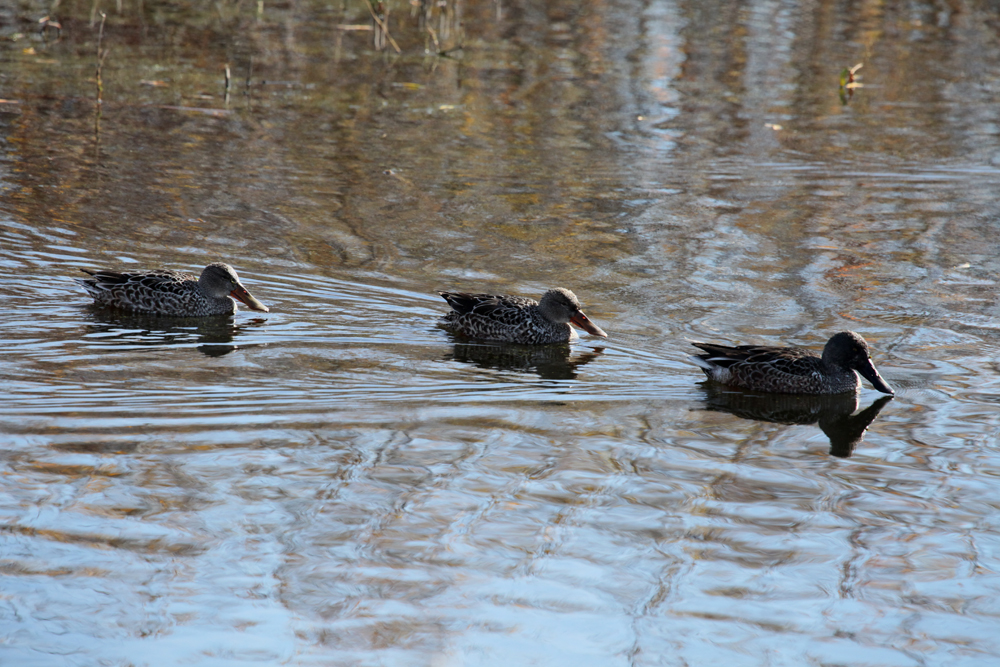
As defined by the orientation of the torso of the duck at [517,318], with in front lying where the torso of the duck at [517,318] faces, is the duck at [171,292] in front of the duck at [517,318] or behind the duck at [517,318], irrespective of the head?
behind

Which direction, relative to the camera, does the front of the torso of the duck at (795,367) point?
to the viewer's right

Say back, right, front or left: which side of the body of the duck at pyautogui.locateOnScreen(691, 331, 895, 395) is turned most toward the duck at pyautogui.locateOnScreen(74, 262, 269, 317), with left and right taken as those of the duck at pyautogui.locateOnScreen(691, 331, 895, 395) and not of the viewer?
back

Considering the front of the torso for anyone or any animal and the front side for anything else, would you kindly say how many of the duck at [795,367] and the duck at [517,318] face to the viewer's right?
2

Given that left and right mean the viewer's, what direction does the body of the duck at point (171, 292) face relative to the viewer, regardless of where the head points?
facing to the right of the viewer

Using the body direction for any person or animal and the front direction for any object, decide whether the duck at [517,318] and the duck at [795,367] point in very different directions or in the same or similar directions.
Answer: same or similar directions

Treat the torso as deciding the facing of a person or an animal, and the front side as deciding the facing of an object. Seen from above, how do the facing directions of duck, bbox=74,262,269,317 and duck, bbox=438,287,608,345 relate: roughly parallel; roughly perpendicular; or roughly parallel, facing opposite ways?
roughly parallel

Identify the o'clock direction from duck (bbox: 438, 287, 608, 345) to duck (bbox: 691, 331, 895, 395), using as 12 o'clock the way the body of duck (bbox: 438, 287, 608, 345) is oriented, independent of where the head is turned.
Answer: duck (bbox: 691, 331, 895, 395) is roughly at 1 o'clock from duck (bbox: 438, 287, 608, 345).

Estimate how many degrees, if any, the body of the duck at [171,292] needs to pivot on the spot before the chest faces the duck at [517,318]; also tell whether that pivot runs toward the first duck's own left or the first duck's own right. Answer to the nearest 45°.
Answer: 0° — it already faces it

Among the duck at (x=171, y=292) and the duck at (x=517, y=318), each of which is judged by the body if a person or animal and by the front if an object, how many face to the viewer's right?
2

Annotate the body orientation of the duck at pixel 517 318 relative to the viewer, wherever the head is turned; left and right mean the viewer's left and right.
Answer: facing to the right of the viewer
